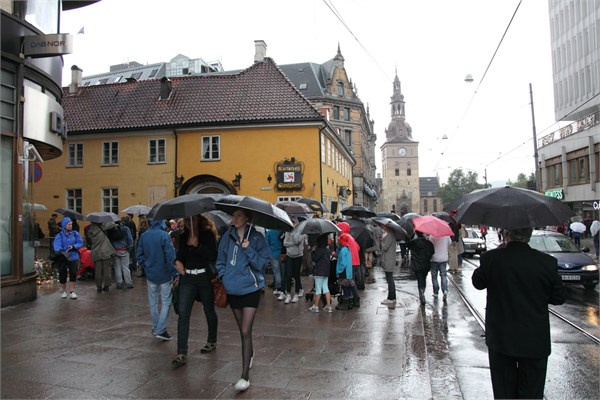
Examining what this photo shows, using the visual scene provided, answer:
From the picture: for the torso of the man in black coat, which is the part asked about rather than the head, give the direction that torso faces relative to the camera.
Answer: away from the camera

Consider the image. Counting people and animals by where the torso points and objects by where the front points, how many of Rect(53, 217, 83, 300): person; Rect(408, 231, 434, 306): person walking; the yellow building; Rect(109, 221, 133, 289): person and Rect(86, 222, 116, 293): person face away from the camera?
3

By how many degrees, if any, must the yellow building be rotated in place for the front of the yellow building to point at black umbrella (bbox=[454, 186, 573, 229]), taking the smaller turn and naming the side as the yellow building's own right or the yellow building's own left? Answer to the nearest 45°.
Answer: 0° — it already faces it

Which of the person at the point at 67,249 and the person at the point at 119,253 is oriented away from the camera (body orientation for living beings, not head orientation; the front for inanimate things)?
the person at the point at 119,253

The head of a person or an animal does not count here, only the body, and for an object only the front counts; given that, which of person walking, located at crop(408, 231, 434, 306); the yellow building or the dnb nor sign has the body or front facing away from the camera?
the person walking

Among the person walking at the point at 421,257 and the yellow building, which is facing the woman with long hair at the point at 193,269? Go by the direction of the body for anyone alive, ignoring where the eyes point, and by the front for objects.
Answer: the yellow building

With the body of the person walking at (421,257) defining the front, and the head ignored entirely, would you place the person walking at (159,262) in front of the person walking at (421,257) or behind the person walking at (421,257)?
behind

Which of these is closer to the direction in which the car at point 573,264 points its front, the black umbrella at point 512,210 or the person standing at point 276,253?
the black umbrella

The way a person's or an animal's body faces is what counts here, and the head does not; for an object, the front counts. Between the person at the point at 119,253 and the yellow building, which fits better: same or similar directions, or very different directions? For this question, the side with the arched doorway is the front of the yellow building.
very different directions
